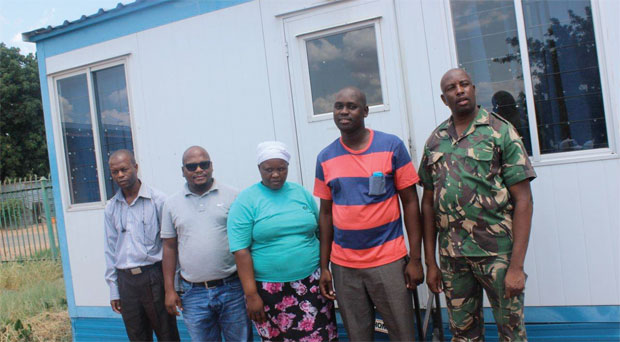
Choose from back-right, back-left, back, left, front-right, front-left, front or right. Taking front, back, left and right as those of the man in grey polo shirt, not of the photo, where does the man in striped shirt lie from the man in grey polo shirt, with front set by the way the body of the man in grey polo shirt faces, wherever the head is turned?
front-left

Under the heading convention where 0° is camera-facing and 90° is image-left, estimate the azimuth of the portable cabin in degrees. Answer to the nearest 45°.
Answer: approximately 45°

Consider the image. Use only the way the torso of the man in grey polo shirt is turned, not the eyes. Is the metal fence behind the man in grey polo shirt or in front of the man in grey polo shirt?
behind

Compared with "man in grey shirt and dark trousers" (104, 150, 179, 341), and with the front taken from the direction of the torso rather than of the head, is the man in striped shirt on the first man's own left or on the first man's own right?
on the first man's own left

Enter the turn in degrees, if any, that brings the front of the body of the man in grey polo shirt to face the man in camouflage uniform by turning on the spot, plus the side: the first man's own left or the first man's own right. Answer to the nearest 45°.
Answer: approximately 45° to the first man's own left

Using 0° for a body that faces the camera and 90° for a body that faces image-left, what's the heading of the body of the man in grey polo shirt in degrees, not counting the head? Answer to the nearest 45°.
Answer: approximately 0°

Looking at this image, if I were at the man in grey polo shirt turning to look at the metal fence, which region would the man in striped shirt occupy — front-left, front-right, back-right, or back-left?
back-right

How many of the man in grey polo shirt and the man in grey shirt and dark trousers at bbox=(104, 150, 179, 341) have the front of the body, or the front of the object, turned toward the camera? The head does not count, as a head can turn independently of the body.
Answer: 2
